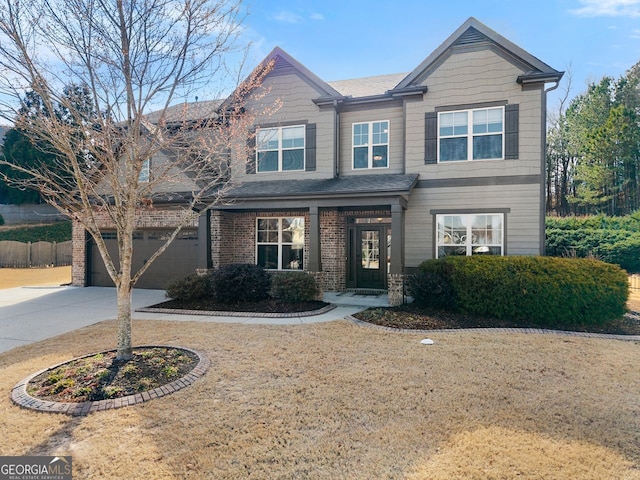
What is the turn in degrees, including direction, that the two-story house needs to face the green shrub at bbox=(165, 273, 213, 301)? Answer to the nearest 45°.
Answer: approximately 90° to its right

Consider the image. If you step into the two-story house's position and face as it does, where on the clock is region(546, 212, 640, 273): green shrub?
The green shrub is roughly at 8 o'clock from the two-story house.

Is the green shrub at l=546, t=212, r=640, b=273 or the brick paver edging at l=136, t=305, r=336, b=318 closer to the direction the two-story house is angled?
the brick paver edging

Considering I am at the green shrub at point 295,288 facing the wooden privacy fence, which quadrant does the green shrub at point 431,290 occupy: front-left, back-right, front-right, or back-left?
back-right

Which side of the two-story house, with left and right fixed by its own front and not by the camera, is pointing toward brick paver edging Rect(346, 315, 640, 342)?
front

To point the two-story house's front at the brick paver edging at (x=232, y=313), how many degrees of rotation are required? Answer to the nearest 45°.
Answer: approximately 45° to its right

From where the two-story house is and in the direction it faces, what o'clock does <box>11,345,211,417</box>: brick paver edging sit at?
The brick paver edging is roughly at 1 o'clock from the two-story house.

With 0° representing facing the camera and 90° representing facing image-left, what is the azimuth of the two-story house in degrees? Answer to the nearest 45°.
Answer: approximately 0°
